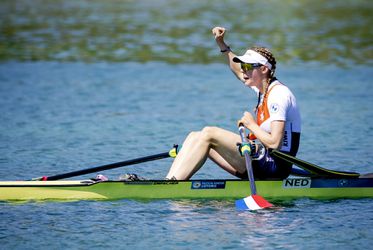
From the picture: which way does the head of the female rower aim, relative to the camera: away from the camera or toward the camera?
toward the camera

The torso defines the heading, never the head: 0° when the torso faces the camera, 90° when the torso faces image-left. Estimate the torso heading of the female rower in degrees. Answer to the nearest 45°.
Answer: approximately 90°
